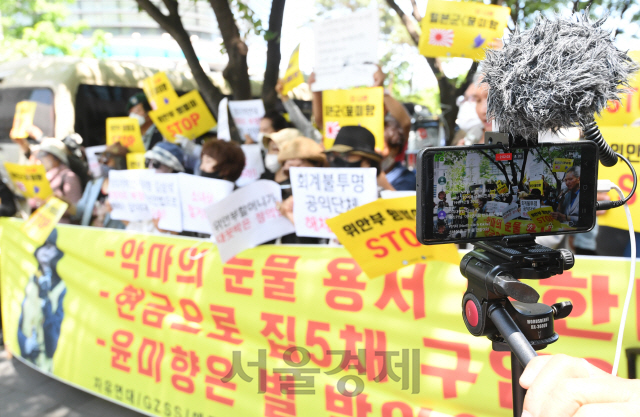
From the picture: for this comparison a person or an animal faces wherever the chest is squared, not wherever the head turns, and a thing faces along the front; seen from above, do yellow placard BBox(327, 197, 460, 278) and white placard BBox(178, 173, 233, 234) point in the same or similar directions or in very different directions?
same or similar directions

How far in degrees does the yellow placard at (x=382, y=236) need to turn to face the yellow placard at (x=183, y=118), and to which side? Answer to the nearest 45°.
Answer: approximately 135° to its right

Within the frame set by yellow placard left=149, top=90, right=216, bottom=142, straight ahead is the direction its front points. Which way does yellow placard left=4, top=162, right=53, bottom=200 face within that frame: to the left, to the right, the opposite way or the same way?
the same way

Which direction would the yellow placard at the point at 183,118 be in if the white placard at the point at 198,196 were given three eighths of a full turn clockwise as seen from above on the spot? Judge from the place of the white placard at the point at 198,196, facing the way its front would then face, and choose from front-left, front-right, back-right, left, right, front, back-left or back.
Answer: front-right

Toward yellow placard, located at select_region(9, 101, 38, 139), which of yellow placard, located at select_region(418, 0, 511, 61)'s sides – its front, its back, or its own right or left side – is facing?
right

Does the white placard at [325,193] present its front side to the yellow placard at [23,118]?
no

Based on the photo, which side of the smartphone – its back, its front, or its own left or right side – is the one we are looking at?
front

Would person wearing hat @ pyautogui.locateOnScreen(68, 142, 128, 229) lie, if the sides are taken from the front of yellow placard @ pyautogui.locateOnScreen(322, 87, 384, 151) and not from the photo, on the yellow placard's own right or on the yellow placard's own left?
on the yellow placard's own right

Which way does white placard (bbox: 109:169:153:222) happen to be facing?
toward the camera

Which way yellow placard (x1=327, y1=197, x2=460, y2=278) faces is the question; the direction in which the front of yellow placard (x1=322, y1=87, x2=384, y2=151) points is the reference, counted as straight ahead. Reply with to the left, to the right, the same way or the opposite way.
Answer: the same way

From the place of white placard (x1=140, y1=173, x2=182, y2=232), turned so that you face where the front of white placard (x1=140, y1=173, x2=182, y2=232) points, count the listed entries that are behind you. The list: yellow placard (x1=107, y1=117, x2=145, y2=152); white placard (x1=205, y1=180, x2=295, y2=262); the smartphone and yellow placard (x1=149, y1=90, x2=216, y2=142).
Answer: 2

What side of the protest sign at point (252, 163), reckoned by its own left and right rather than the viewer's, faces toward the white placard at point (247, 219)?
front
